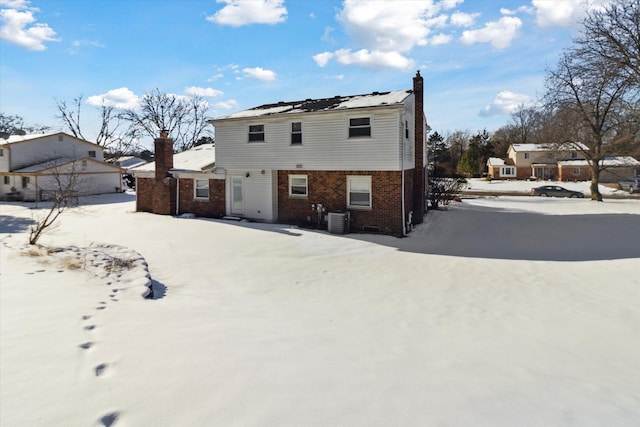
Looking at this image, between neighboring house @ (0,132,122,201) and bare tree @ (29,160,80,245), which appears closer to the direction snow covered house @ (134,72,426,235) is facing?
the neighboring house

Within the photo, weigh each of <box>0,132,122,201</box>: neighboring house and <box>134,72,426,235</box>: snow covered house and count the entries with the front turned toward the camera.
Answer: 0

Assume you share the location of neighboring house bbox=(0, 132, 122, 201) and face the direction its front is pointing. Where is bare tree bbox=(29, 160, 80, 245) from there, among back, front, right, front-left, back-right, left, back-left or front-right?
back-right

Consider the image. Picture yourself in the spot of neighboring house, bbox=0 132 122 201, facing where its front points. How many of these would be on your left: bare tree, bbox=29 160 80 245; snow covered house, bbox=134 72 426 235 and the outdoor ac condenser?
0

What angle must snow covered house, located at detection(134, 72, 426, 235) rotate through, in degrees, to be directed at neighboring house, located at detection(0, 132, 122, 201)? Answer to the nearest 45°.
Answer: approximately 90° to its left

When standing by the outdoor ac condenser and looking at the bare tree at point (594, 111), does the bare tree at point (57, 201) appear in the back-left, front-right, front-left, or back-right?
back-left

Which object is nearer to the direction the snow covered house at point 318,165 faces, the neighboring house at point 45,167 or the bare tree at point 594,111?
the bare tree

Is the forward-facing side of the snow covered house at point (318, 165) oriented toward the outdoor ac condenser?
no

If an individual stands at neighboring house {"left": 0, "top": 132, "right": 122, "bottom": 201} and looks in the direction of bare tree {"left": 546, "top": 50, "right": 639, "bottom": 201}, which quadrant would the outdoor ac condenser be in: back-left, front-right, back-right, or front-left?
front-right

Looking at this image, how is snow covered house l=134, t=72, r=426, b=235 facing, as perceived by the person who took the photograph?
facing away from the viewer and to the right of the viewer

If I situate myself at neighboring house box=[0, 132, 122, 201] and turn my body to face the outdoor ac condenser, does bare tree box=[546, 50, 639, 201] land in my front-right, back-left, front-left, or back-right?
front-left
